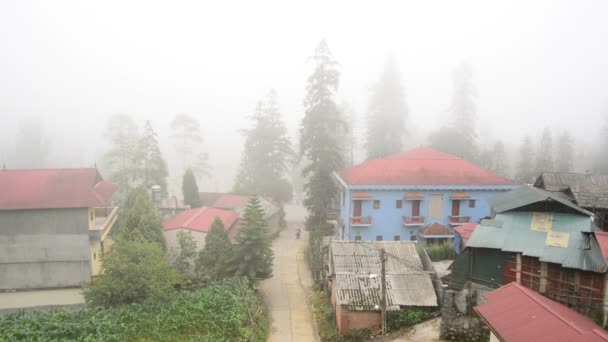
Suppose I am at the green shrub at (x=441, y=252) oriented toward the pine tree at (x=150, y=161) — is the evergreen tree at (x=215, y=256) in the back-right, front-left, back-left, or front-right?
front-left

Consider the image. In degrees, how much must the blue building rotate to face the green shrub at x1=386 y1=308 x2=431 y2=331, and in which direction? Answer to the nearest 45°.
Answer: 0° — it already faces it

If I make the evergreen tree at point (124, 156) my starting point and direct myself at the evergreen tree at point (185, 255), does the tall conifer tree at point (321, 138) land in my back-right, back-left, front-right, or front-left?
front-left

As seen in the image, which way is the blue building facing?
toward the camera

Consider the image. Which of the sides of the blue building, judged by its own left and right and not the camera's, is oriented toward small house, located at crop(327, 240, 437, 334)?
front

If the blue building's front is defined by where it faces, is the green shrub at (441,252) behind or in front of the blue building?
in front

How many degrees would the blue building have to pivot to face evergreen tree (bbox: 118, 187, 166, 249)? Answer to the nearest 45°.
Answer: approximately 45° to its right

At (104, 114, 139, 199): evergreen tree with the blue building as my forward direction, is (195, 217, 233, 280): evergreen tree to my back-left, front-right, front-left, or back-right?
front-right

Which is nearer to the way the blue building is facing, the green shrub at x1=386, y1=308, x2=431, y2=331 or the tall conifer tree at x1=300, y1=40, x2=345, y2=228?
the green shrub

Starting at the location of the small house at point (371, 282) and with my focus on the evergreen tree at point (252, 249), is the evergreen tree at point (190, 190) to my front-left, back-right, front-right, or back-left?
front-right

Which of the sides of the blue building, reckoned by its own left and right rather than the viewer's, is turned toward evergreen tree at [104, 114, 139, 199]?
right

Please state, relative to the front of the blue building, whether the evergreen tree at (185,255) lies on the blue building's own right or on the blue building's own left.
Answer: on the blue building's own right
